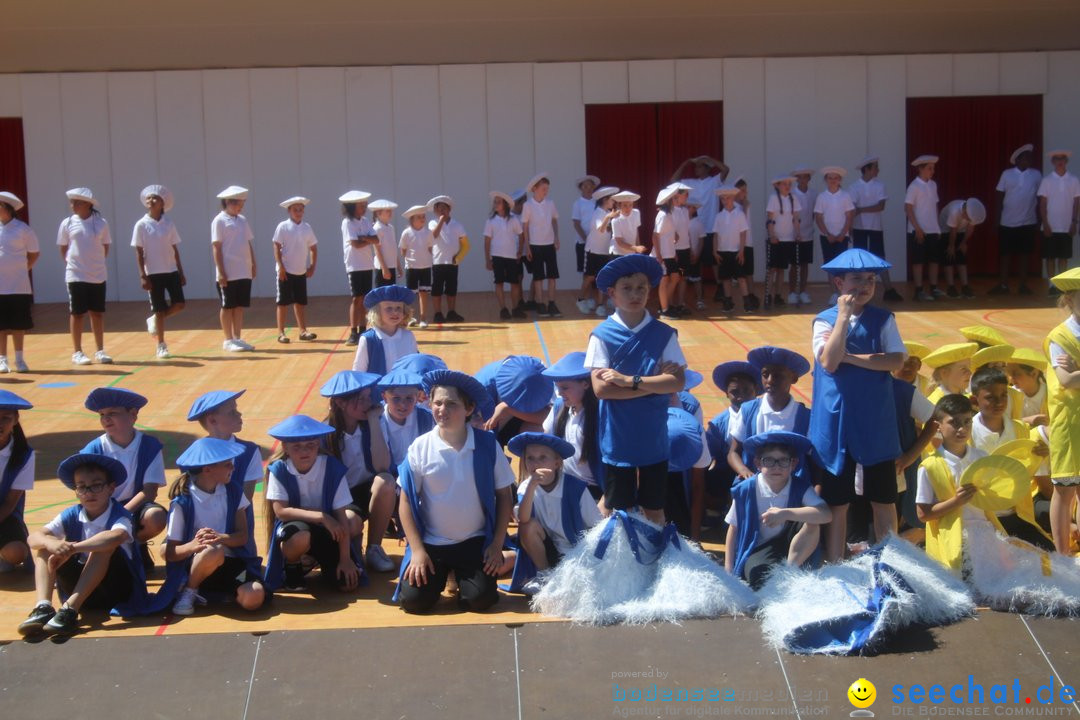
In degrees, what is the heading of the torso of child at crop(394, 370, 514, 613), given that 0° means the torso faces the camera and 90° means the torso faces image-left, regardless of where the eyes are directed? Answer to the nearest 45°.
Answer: approximately 0°

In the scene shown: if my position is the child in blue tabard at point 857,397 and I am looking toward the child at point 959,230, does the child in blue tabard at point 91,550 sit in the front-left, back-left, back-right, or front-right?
back-left

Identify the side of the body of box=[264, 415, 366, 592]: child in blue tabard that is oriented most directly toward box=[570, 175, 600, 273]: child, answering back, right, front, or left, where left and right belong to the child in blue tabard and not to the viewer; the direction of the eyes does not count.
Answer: back

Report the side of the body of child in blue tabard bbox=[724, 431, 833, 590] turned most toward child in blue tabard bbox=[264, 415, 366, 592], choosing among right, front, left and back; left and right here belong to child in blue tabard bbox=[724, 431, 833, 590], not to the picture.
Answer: right

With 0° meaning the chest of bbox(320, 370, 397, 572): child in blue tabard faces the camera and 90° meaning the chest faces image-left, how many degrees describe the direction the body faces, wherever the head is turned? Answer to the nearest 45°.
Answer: approximately 315°

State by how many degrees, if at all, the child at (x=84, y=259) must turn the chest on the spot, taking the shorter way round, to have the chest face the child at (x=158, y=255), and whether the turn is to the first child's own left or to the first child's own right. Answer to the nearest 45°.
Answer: approximately 90° to the first child's own left

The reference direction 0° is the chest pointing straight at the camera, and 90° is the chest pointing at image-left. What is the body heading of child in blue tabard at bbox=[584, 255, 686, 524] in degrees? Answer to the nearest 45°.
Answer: approximately 0°
